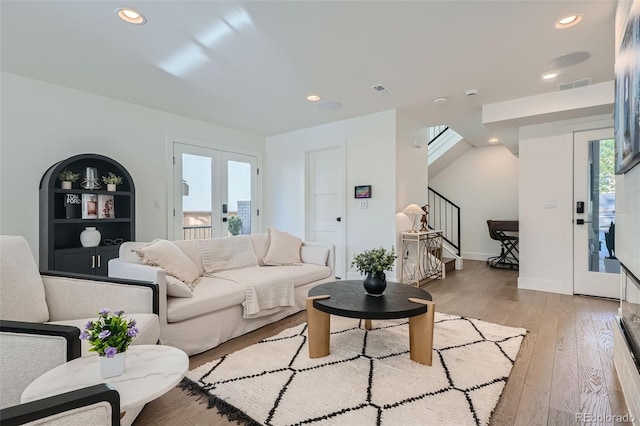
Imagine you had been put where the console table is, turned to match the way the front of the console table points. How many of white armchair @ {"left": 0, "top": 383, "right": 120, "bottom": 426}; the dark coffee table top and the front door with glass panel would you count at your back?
0

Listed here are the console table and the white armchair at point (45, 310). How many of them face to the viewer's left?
0

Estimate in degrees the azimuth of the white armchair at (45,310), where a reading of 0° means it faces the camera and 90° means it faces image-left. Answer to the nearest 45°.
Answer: approximately 315°

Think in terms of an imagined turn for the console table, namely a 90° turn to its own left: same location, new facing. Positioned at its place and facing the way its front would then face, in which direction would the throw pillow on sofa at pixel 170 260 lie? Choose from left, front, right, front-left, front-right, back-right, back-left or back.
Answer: back

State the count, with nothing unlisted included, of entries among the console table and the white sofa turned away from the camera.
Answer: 0

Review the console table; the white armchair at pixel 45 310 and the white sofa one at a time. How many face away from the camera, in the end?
0

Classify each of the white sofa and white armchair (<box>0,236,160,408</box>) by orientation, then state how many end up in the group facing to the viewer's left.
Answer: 0

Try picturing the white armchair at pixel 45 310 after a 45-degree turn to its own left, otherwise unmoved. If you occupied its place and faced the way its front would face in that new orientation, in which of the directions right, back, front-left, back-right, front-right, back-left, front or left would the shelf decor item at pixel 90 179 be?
left

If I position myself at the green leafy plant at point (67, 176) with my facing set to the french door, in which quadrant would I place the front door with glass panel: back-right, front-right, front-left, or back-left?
front-right

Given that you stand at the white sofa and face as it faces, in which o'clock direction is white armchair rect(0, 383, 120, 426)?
The white armchair is roughly at 2 o'clock from the white sofa.

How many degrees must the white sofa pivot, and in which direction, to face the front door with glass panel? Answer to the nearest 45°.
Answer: approximately 45° to its left

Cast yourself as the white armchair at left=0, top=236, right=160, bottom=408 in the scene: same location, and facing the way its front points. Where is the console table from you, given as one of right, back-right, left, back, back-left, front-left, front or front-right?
front-left

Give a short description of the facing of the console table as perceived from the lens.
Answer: facing the viewer and to the right of the viewer

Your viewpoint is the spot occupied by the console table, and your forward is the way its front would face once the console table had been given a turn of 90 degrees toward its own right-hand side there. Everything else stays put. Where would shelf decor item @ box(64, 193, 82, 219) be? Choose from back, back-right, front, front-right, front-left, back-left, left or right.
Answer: front

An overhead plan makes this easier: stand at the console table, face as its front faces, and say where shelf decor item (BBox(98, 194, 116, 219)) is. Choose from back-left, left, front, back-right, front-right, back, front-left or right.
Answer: right

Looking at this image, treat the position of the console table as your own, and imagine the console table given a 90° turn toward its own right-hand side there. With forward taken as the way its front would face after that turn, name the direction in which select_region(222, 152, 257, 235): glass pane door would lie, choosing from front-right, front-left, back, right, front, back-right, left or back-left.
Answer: front-right

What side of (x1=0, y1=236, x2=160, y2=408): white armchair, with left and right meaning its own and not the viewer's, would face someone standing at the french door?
left

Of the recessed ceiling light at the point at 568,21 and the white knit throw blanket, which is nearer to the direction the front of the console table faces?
the recessed ceiling light
